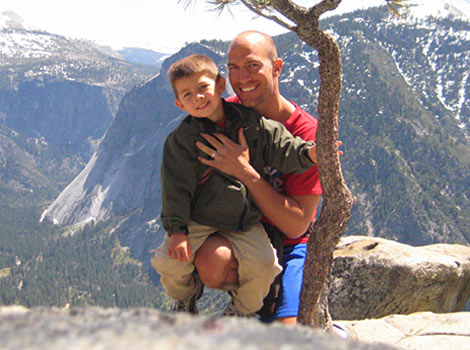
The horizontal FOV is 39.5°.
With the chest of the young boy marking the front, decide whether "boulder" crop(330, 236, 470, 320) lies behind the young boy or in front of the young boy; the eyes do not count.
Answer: behind

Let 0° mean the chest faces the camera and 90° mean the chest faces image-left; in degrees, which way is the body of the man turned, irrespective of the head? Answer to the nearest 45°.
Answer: approximately 45°

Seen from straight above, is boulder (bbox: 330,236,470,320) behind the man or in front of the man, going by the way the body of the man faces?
behind

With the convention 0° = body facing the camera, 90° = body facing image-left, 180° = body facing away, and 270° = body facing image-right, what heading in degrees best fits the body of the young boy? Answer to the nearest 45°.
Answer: approximately 0°
